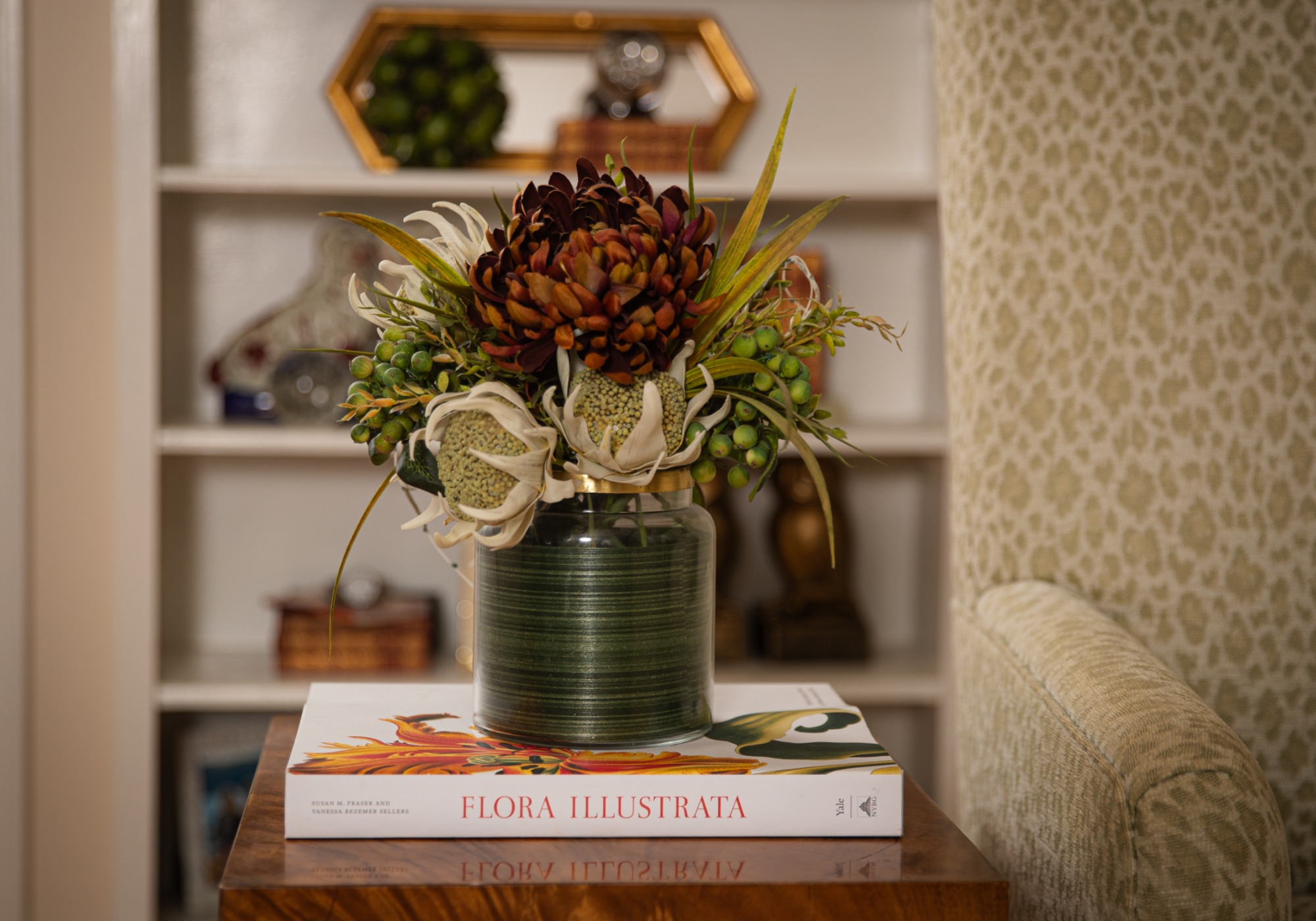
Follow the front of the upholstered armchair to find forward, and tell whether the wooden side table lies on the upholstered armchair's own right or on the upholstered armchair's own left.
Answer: on the upholstered armchair's own right

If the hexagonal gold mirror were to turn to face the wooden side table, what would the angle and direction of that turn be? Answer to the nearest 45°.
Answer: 0° — it already faces it

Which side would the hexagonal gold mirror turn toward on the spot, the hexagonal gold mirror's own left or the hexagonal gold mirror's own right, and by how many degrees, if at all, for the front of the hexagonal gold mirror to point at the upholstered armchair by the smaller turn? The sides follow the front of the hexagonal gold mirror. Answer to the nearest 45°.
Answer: approximately 45° to the hexagonal gold mirror's own left

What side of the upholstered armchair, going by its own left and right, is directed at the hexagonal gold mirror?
back

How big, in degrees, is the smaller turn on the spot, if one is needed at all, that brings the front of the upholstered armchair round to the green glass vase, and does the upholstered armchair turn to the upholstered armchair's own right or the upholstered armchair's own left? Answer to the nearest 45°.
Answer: approximately 90° to the upholstered armchair's own right

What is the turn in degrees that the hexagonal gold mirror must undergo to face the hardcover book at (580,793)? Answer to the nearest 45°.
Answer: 0° — it already faces it

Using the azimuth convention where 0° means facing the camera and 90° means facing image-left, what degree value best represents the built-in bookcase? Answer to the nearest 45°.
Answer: approximately 0°

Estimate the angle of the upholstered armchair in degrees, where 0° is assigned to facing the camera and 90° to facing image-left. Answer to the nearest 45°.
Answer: approximately 315°
